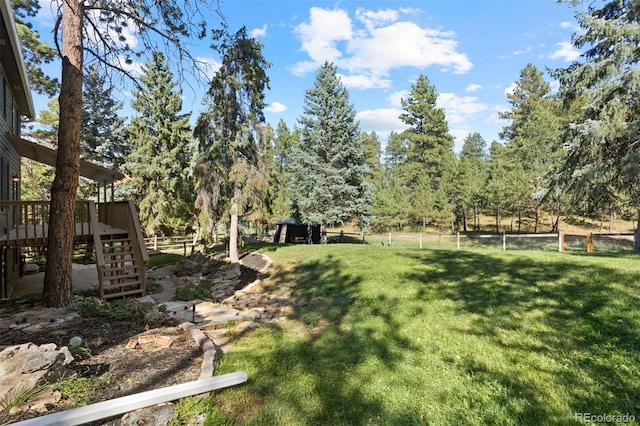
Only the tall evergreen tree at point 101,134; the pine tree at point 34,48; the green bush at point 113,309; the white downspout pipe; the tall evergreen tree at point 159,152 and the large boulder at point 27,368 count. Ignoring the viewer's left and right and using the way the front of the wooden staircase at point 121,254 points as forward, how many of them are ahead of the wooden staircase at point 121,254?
3

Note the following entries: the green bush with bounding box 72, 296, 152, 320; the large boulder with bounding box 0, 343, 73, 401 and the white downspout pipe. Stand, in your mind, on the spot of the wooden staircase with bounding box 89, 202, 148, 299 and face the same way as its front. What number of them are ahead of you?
3

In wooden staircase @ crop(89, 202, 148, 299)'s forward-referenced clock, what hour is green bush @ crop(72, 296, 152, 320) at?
The green bush is roughly at 12 o'clock from the wooden staircase.

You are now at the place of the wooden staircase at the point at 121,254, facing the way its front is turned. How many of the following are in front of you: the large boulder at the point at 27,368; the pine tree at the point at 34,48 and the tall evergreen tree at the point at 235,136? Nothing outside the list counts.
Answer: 1

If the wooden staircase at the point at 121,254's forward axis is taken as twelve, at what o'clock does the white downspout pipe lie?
The white downspout pipe is roughly at 12 o'clock from the wooden staircase.

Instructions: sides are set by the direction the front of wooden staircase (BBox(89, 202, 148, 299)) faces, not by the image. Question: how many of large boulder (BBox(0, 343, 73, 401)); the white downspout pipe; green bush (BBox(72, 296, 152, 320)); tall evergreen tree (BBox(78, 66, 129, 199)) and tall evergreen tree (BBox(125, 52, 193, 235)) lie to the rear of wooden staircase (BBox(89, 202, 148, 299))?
2

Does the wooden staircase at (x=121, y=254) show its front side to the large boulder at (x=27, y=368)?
yes

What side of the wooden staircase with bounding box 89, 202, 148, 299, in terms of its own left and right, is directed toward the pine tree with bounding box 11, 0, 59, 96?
back

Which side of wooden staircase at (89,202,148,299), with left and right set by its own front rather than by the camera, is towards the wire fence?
left

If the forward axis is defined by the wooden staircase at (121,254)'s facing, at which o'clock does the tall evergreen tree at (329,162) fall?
The tall evergreen tree is roughly at 8 o'clock from the wooden staircase.

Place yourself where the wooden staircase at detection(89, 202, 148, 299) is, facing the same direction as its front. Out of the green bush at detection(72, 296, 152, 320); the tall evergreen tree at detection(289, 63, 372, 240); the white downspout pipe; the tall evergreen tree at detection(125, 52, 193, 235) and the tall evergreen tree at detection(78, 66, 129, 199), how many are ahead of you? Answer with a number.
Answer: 2

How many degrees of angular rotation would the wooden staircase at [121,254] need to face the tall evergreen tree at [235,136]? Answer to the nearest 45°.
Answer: approximately 135° to its left

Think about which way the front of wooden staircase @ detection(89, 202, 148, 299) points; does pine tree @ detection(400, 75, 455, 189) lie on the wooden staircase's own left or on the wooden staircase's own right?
on the wooden staircase's own left

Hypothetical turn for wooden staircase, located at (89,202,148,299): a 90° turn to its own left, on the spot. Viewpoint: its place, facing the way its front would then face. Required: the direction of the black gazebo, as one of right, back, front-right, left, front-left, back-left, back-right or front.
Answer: front-left

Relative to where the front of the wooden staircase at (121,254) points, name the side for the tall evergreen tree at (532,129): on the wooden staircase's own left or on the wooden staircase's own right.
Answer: on the wooden staircase's own left

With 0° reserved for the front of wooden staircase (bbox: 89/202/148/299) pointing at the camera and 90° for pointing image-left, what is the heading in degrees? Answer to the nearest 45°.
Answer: approximately 0°
